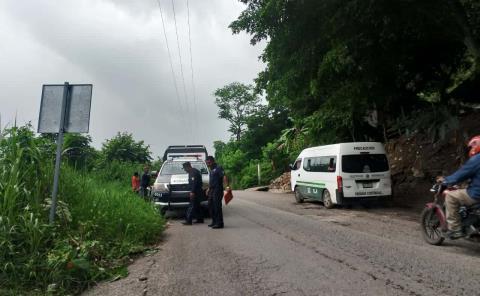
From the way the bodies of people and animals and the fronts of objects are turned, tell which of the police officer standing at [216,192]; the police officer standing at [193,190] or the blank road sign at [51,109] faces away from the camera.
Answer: the blank road sign

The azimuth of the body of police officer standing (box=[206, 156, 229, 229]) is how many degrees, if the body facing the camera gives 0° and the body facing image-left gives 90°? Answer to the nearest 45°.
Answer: approximately 45°

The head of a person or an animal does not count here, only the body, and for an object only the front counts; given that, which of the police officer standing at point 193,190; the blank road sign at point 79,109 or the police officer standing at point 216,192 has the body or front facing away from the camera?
the blank road sign

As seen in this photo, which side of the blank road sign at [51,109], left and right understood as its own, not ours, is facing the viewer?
back

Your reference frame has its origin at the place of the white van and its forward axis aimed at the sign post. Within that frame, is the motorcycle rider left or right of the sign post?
left

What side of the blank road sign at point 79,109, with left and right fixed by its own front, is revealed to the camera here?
back

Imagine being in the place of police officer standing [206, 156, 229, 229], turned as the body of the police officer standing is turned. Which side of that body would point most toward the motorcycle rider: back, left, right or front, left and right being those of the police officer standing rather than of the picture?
left
